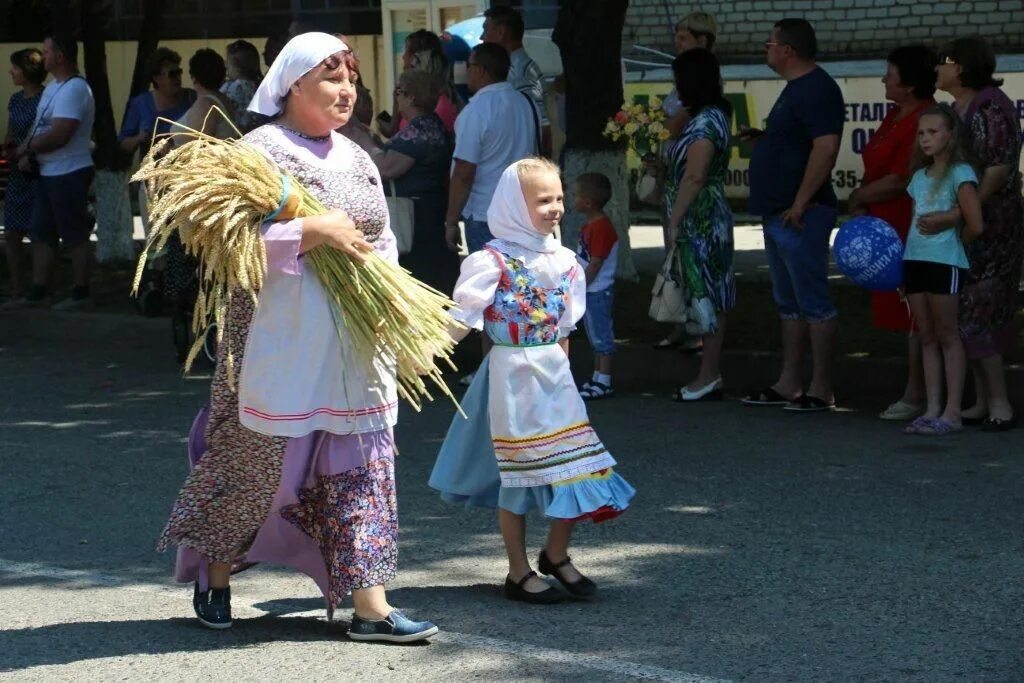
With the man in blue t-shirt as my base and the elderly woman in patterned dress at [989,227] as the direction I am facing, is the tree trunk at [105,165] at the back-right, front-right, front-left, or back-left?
back-left

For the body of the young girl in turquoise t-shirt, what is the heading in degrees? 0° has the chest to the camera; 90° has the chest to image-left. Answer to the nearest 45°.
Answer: approximately 45°

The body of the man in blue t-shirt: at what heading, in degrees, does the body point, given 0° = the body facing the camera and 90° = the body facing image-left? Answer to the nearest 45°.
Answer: approximately 90°

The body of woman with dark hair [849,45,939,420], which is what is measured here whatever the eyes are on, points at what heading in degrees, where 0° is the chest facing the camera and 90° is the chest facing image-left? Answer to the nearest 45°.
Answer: approximately 90°

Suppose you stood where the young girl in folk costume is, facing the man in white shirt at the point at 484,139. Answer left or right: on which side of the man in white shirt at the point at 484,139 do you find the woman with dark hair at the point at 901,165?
right

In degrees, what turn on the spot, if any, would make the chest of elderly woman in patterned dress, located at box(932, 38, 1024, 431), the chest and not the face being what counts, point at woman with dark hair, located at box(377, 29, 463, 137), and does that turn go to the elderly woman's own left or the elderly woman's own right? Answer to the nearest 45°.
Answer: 0° — they already face them

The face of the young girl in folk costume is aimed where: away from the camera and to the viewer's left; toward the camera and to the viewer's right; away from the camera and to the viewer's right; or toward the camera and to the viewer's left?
toward the camera and to the viewer's right

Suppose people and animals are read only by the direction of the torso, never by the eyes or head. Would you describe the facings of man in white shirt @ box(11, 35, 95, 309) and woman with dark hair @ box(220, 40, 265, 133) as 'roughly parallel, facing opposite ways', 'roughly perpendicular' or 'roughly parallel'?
roughly perpendicular
